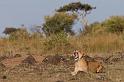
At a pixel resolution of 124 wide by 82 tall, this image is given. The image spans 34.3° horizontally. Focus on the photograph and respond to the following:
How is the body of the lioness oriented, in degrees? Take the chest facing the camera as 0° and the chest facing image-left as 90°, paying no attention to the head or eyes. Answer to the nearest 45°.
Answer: approximately 45°

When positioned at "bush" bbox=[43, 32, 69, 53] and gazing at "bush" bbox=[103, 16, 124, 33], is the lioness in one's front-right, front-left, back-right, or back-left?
back-right

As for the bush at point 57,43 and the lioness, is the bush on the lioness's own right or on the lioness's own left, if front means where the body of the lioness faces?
on the lioness's own right

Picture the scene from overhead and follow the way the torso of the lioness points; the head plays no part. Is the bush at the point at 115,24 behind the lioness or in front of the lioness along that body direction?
behind
